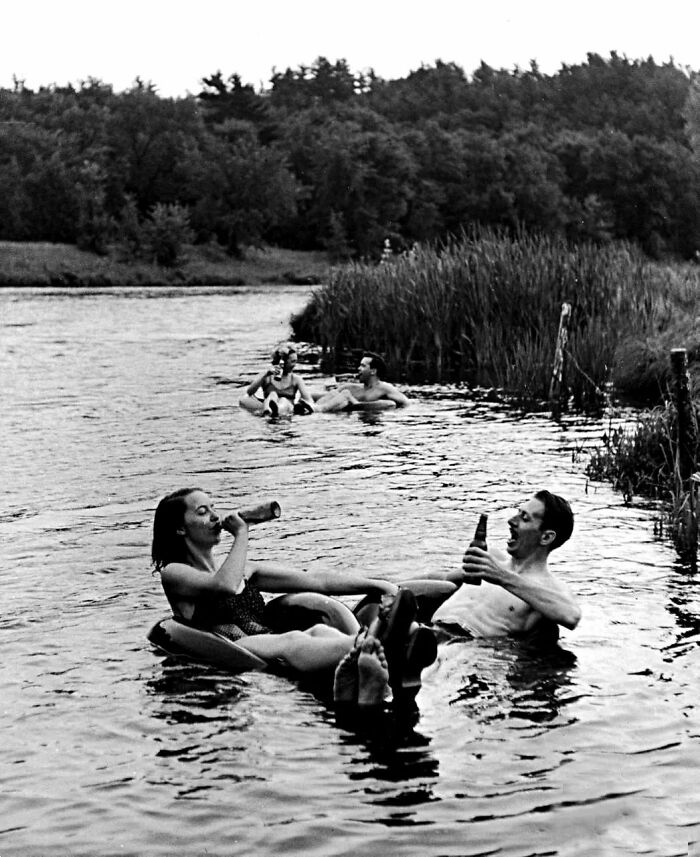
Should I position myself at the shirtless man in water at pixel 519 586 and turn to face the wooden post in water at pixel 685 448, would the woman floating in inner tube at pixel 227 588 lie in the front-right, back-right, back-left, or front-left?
back-left

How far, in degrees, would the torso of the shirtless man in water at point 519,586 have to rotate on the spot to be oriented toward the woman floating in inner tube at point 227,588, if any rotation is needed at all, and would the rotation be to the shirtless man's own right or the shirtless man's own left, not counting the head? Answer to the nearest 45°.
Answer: approximately 45° to the shirtless man's own right

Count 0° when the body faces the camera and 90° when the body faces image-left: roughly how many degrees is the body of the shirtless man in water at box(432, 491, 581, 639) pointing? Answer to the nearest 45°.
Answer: approximately 45°

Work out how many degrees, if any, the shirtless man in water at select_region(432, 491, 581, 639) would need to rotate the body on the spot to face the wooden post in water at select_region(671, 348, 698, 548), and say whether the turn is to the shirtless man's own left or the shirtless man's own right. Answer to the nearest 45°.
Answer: approximately 135° to the shirtless man's own right

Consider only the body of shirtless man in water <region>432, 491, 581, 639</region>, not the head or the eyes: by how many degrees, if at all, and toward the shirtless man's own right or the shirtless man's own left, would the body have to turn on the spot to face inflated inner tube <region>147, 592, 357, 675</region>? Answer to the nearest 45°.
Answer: approximately 45° to the shirtless man's own right

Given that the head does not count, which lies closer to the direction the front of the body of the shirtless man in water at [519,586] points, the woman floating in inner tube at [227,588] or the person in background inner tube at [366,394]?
the woman floating in inner tube

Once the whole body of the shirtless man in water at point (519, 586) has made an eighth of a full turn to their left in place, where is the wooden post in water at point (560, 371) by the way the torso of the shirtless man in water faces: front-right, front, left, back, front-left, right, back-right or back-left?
back

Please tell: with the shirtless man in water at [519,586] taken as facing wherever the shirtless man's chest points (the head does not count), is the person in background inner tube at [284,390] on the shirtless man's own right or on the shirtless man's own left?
on the shirtless man's own right

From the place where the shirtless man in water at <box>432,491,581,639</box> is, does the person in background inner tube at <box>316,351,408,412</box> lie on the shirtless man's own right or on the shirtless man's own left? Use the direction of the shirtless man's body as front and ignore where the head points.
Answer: on the shirtless man's own right
